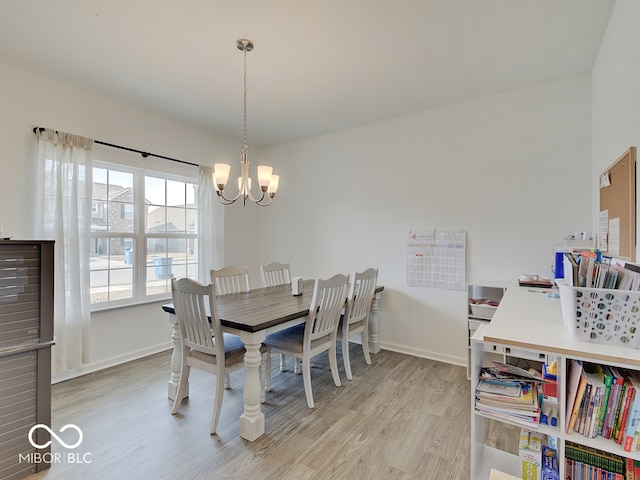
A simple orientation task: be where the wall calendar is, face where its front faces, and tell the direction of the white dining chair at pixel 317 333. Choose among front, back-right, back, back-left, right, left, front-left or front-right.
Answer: front-right

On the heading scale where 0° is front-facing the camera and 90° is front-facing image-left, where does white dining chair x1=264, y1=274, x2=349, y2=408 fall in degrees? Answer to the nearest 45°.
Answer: approximately 135°

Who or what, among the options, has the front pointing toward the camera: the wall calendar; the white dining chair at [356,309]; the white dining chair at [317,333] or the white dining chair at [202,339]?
the wall calendar

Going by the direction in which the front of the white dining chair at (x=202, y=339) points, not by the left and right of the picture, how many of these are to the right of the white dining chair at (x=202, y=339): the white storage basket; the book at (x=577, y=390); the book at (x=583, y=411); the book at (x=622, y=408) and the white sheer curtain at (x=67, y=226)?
4

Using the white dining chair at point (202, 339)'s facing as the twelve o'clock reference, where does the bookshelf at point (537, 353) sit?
The bookshelf is roughly at 3 o'clock from the white dining chair.

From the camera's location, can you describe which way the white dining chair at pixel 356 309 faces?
facing away from the viewer and to the left of the viewer

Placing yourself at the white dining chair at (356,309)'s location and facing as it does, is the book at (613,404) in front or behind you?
behind

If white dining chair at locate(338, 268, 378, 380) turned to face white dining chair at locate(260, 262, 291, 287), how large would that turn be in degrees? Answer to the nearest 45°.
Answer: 0° — it already faces it

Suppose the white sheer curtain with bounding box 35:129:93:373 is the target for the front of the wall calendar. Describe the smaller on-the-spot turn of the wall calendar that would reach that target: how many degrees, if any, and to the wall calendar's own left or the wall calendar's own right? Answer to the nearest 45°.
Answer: approximately 45° to the wall calendar's own right

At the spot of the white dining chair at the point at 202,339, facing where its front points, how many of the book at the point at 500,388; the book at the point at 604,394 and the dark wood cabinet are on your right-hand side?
2

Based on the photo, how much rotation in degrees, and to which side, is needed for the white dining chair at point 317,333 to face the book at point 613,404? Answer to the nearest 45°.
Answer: approximately 180°
